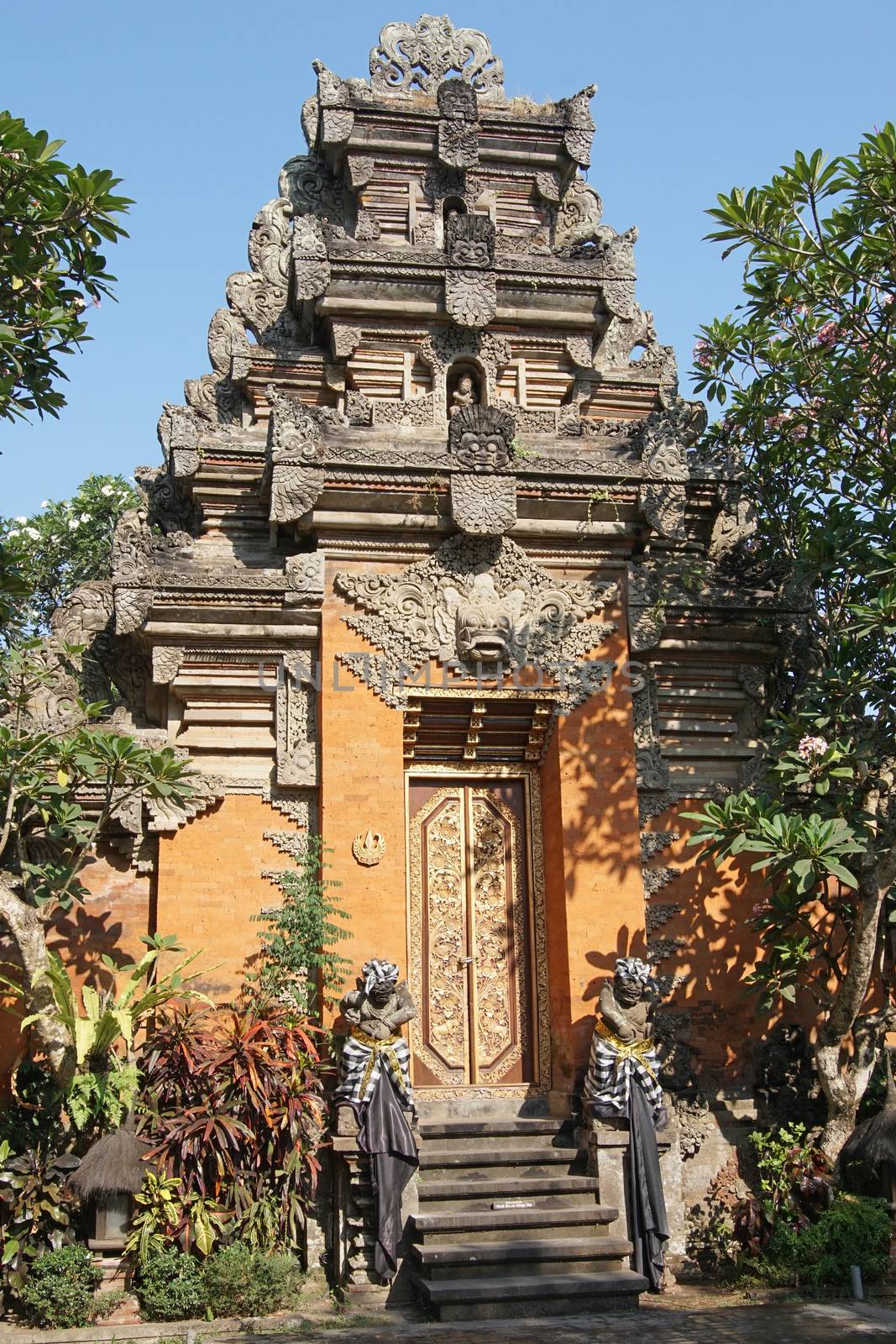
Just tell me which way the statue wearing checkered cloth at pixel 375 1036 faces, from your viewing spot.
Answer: facing the viewer

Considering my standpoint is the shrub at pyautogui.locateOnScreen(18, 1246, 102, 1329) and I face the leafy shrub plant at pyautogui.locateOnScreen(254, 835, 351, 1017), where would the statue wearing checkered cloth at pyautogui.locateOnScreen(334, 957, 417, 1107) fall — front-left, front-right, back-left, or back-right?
front-right

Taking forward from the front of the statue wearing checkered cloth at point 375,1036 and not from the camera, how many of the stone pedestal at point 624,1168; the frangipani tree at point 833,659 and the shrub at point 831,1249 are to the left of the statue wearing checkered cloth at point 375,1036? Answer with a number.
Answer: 3

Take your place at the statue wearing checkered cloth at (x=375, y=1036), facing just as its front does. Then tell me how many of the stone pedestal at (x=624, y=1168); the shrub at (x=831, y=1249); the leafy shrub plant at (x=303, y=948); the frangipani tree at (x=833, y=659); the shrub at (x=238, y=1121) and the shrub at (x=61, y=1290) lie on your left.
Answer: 3

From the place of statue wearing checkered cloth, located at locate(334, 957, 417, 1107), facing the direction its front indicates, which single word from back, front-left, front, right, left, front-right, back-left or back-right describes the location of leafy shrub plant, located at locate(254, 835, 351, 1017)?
back-right

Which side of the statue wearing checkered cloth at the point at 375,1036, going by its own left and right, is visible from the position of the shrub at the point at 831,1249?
left

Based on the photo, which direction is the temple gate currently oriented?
toward the camera
